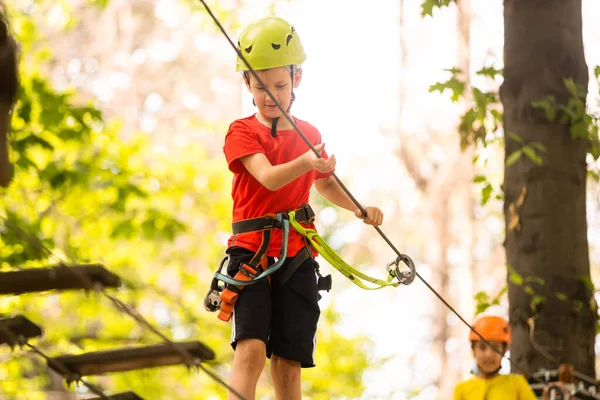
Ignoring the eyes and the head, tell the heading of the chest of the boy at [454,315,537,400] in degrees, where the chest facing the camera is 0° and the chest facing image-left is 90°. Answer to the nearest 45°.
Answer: approximately 0°

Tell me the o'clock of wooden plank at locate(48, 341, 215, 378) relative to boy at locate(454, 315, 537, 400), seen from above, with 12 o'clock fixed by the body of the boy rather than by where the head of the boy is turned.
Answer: The wooden plank is roughly at 1 o'clock from the boy.

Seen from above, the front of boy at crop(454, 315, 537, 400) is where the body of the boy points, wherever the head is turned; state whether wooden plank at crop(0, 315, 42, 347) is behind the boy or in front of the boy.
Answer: in front

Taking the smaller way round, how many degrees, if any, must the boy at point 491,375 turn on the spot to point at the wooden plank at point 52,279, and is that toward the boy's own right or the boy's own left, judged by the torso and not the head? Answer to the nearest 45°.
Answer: approximately 45° to the boy's own right

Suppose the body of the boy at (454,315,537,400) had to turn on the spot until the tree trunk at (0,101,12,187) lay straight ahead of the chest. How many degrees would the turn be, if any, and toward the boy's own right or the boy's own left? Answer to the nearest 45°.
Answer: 0° — they already face it

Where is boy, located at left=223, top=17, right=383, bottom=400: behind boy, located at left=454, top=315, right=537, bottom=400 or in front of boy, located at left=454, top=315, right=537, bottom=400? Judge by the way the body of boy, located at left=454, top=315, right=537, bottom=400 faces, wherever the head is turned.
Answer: in front
